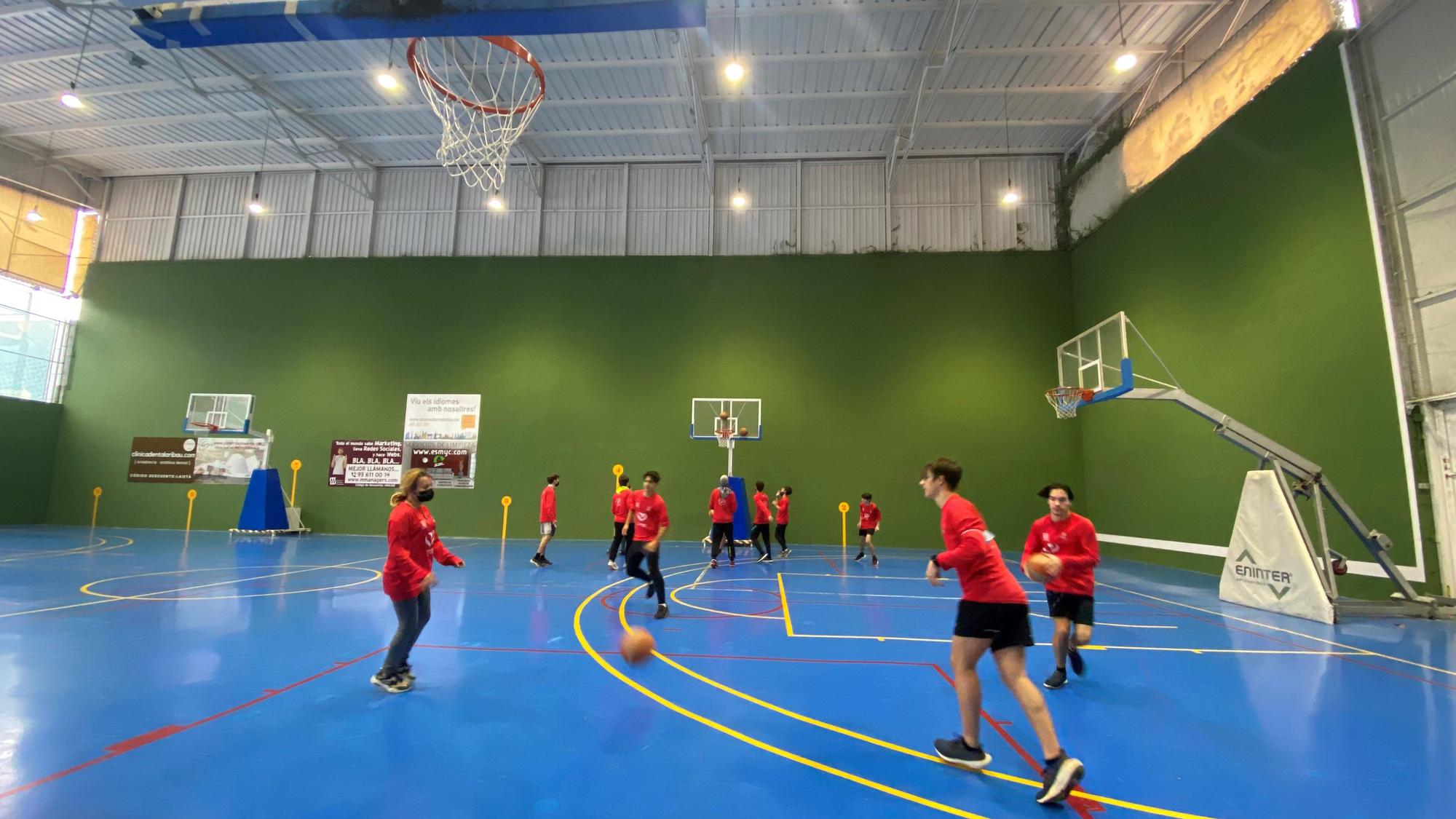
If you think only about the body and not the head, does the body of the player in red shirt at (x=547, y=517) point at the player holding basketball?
no

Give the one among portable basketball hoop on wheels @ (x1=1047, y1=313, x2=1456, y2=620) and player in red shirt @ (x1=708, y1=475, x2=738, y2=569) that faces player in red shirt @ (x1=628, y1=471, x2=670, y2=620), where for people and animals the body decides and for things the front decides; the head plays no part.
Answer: the portable basketball hoop on wheels

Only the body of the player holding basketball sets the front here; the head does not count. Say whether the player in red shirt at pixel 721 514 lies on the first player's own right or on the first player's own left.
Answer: on the first player's own right

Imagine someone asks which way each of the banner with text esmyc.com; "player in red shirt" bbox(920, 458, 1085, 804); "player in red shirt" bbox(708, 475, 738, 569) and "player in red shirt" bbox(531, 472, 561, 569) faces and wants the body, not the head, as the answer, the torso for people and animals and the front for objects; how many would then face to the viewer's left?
1

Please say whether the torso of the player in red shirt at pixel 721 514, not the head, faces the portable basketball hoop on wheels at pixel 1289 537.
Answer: no

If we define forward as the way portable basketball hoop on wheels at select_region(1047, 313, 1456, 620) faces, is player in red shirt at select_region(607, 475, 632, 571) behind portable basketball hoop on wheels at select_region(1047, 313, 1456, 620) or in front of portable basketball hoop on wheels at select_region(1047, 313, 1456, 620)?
in front

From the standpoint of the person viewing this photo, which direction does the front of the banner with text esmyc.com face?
facing the viewer

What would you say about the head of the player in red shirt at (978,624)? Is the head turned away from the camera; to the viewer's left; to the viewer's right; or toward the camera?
to the viewer's left

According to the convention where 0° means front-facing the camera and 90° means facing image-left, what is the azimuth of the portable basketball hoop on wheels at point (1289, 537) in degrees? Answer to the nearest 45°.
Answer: approximately 45°

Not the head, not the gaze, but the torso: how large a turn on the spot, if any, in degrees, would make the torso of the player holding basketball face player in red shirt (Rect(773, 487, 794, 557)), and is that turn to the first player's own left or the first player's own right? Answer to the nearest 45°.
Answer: approximately 90° to the first player's own right

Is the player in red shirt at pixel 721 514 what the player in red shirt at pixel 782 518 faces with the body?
no
